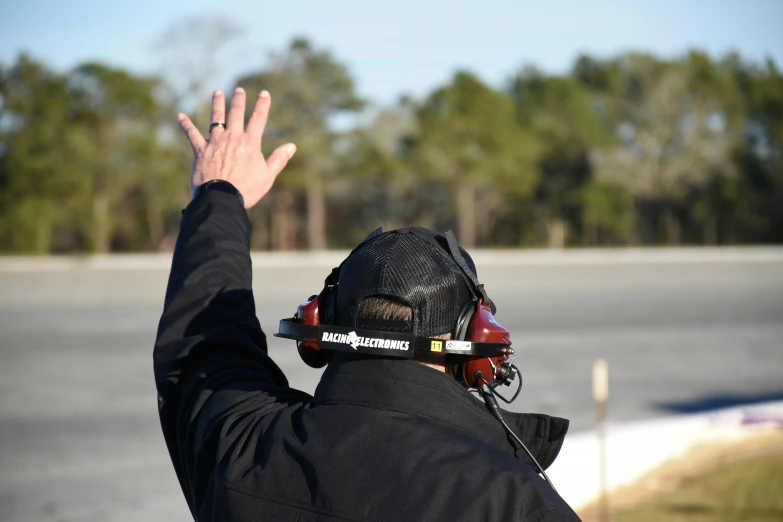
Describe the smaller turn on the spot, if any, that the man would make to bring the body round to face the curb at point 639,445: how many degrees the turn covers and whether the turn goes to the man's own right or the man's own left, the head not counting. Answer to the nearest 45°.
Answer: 0° — they already face it

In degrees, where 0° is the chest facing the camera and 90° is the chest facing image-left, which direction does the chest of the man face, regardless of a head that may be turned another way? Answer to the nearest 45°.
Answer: approximately 225°
